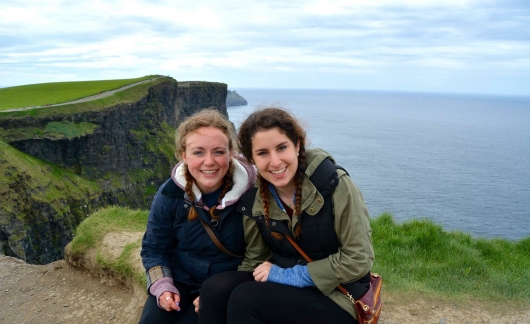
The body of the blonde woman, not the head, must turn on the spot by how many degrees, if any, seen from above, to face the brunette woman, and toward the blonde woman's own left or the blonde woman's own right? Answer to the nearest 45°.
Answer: approximately 45° to the blonde woman's own left

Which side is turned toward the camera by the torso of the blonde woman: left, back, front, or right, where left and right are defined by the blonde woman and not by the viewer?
front

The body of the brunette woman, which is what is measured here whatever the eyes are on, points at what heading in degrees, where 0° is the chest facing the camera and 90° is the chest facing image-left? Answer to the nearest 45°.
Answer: approximately 45°

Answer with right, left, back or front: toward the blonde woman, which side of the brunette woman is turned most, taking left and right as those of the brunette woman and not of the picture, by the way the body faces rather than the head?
right

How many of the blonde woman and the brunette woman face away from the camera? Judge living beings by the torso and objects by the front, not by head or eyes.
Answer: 0
